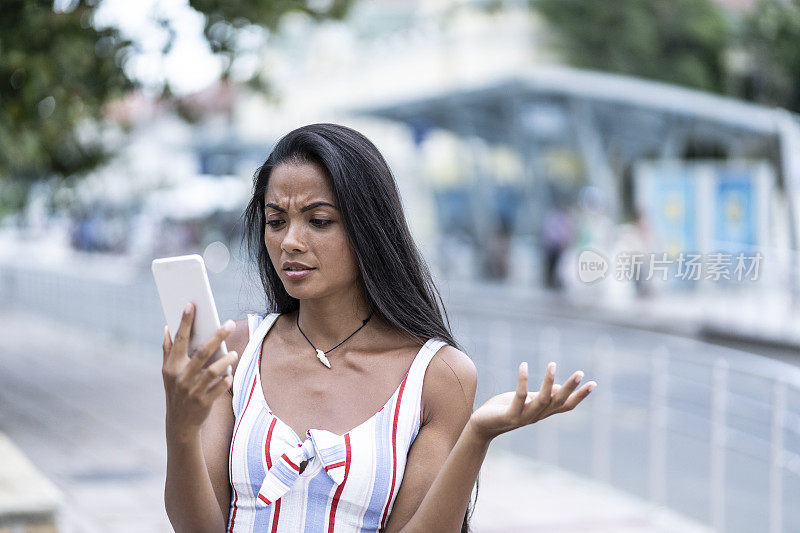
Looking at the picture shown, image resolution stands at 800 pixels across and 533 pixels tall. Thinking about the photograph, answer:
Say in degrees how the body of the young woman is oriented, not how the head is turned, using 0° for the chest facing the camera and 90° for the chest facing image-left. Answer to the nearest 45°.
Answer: approximately 45°

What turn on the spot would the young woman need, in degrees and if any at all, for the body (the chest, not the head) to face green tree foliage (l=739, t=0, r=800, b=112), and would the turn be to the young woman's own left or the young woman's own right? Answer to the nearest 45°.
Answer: approximately 180°

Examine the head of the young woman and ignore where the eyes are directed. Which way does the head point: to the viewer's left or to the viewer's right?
to the viewer's left

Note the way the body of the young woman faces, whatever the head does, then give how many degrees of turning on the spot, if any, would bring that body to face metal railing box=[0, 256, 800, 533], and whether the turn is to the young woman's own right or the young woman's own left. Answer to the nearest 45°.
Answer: approximately 135° to the young woman's own right

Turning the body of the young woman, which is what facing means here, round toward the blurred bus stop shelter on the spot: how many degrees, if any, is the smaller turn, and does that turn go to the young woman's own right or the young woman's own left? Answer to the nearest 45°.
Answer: approximately 135° to the young woman's own right
